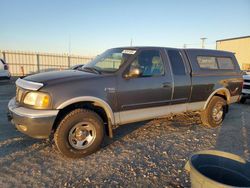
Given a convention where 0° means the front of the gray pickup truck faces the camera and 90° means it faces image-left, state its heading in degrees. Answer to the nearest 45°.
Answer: approximately 45°
